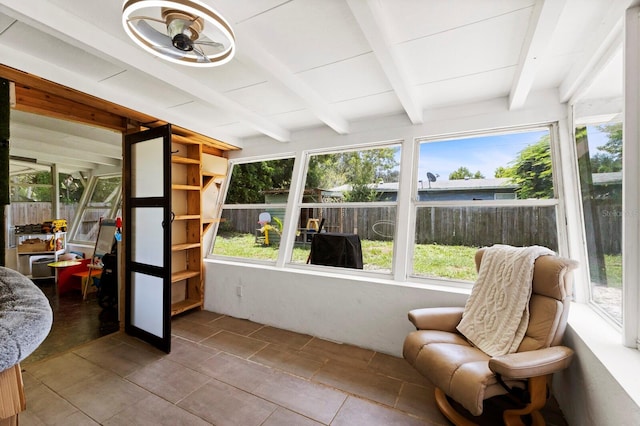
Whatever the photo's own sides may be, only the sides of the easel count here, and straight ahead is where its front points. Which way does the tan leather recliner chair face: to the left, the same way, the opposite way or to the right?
to the right

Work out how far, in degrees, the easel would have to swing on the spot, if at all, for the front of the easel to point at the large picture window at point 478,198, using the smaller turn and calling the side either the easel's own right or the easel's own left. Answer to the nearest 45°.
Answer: approximately 90° to the easel's own left

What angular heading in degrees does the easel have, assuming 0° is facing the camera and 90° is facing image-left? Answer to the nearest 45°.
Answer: approximately 45°

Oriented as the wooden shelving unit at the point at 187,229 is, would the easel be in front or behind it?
behind

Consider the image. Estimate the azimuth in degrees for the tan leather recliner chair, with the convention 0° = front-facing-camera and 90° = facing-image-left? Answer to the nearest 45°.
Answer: approximately 45°
